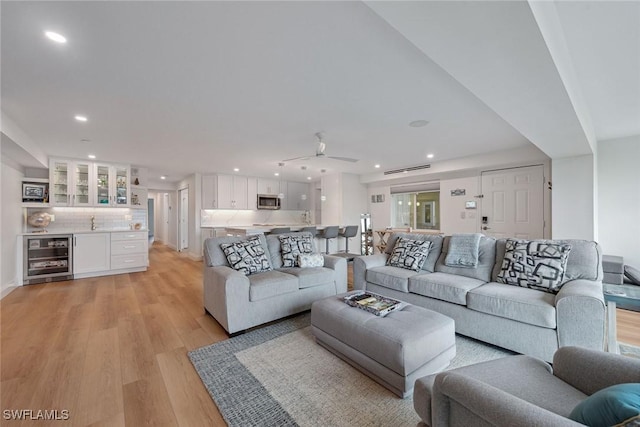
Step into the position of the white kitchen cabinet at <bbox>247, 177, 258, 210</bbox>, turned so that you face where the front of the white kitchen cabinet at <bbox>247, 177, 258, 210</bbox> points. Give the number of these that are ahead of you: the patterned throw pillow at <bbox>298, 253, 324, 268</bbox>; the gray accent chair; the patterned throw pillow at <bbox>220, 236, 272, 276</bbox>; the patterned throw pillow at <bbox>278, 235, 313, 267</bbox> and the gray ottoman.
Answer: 5

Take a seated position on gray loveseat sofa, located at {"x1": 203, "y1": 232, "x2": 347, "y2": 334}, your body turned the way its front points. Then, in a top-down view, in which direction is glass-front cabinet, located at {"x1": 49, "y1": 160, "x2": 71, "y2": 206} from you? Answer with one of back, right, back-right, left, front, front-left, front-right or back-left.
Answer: back

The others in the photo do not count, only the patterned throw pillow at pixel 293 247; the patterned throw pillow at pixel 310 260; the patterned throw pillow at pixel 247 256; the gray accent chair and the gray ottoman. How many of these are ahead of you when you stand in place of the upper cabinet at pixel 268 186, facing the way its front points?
5

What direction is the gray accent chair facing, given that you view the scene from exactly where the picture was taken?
facing away from the viewer and to the left of the viewer

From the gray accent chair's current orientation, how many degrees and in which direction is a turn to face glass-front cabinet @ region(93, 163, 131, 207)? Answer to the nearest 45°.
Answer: approximately 45° to its left

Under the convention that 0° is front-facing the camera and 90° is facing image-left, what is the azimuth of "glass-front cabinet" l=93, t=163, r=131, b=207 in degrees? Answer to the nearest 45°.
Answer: approximately 0°

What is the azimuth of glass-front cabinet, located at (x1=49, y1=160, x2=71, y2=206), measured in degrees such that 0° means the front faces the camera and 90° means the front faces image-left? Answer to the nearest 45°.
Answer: approximately 0°

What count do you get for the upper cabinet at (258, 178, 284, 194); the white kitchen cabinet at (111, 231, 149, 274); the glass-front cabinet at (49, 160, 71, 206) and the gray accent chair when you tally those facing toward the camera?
3
